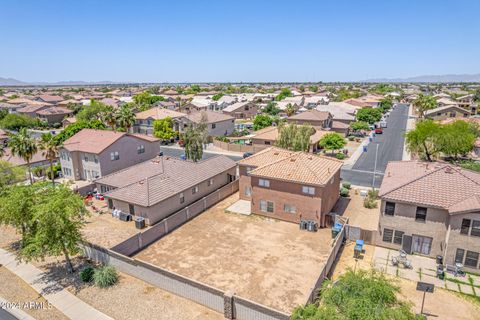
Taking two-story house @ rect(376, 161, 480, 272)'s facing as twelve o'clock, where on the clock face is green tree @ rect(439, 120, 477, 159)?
The green tree is roughly at 12 o'clock from the two-story house.

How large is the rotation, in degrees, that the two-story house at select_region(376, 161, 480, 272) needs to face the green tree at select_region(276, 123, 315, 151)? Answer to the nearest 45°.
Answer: approximately 45° to its left

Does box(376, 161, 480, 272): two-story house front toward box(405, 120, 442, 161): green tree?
yes

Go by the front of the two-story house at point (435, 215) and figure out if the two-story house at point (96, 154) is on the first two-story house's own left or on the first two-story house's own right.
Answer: on the first two-story house's own left

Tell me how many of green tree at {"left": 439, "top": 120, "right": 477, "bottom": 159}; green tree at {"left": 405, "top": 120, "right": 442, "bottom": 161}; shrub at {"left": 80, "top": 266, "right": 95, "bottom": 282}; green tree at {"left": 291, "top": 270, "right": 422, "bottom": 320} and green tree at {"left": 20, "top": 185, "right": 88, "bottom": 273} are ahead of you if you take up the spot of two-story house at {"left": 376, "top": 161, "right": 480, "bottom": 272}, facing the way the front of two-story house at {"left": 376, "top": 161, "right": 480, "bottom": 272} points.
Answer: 2

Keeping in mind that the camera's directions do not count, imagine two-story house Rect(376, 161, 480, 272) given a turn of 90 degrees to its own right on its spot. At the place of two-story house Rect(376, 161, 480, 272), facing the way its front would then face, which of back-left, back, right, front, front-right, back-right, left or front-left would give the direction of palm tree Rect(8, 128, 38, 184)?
back

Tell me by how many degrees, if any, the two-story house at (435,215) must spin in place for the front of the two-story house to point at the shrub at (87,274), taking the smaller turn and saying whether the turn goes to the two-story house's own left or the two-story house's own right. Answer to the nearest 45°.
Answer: approximately 135° to the two-story house's own left

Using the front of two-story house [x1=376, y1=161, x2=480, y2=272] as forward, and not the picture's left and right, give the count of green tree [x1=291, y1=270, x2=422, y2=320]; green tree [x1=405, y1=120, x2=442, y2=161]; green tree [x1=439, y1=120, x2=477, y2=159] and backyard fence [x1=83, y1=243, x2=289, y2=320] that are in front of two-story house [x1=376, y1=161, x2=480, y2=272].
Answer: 2

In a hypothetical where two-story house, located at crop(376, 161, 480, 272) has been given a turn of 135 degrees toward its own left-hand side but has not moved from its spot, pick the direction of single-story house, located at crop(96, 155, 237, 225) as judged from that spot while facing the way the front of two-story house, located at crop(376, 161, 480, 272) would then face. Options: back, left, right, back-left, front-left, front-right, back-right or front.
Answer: front-right

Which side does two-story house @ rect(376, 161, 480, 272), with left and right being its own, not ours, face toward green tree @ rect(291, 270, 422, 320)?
back

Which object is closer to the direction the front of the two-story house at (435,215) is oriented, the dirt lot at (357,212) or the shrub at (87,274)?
the dirt lot

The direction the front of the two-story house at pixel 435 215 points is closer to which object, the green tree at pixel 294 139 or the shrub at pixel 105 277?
the green tree

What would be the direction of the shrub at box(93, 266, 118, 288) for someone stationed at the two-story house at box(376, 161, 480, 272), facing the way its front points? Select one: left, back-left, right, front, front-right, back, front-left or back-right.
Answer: back-left

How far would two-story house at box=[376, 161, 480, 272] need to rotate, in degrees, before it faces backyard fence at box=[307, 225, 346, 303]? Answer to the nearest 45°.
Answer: approximately 135° to its left

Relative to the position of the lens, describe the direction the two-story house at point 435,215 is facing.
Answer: facing away from the viewer

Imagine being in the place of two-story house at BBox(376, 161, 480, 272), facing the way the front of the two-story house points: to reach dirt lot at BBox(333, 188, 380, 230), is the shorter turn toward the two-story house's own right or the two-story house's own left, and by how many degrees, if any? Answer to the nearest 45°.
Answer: approximately 45° to the two-story house's own left

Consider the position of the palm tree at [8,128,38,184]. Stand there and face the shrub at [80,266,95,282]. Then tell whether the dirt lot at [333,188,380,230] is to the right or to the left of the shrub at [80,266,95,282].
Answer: left
